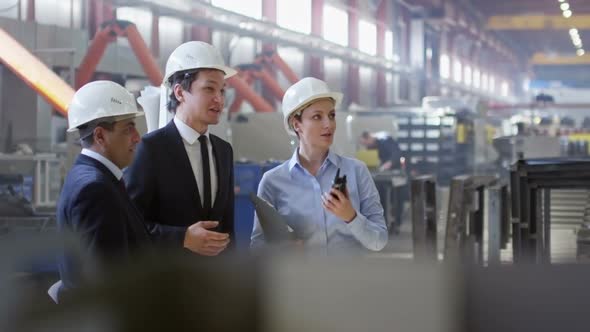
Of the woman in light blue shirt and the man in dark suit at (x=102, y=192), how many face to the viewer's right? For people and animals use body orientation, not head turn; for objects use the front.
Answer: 1

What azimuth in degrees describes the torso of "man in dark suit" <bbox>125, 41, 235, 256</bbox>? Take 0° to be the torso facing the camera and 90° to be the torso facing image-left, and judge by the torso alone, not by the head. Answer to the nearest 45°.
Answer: approximately 315°

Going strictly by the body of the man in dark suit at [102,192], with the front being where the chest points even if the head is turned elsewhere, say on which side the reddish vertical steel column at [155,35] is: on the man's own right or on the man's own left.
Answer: on the man's own left

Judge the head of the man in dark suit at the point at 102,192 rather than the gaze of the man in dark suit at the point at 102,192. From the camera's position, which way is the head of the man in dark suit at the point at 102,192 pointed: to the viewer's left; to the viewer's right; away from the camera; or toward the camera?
to the viewer's right

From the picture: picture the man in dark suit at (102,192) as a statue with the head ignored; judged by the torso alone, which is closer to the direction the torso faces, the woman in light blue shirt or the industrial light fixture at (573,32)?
the woman in light blue shirt

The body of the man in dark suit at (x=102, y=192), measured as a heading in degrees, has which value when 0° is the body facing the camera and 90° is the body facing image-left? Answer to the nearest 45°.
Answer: approximately 270°

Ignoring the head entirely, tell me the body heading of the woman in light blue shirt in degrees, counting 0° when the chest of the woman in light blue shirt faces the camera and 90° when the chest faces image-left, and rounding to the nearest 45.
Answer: approximately 0°

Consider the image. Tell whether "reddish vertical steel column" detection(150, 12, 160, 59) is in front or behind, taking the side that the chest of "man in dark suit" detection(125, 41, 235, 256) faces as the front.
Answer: behind

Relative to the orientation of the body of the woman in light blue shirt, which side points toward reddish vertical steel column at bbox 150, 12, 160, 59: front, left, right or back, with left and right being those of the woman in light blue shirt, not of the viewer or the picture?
back

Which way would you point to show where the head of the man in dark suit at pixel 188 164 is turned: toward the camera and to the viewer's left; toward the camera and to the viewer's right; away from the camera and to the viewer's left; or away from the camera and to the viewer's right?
toward the camera and to the viewer's right

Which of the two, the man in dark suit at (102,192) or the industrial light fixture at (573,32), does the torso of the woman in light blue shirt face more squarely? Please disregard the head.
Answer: the man in dark suit
